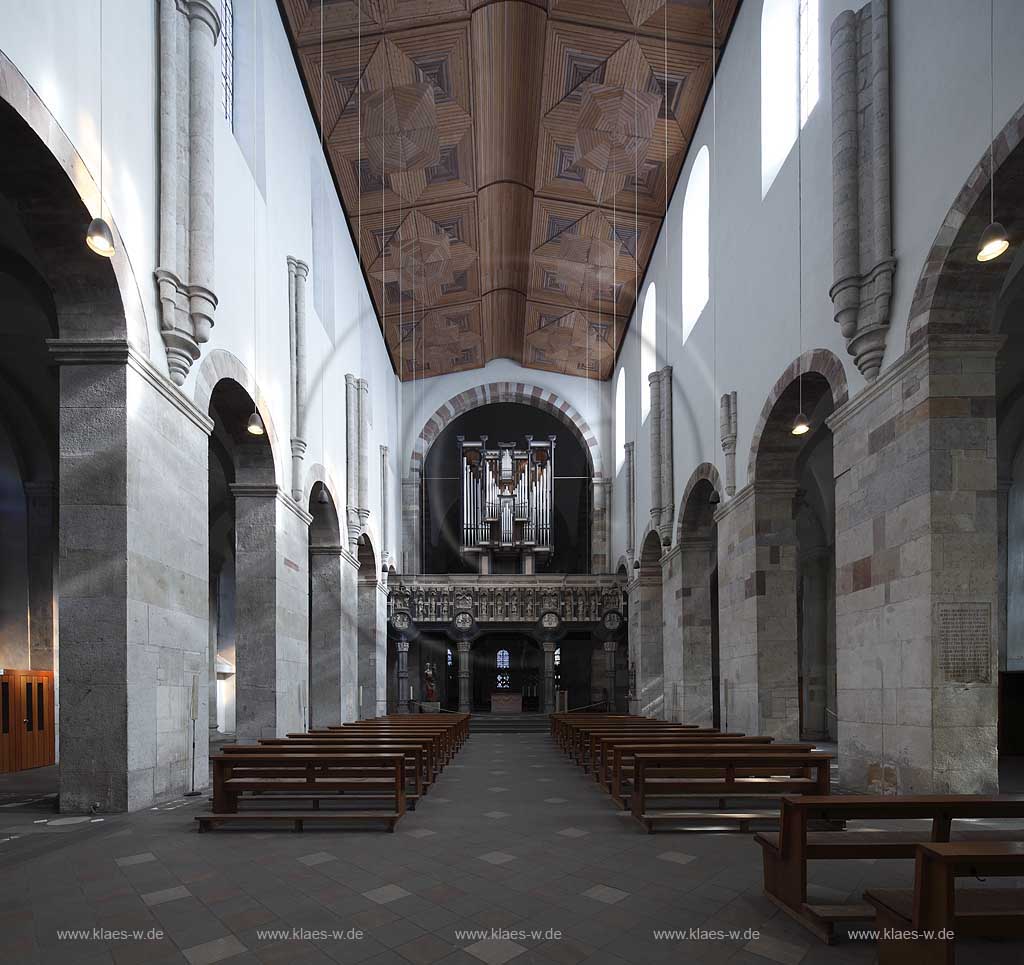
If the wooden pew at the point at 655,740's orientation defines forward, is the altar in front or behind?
in front

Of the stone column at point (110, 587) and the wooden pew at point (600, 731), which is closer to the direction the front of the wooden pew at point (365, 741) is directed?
the wooden pew

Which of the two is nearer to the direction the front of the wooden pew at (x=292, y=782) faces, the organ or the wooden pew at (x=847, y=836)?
the organ

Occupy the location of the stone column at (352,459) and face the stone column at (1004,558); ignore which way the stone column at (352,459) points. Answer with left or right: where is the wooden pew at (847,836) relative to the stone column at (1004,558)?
right

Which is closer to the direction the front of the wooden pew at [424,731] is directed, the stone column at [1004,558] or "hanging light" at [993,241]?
the stone column

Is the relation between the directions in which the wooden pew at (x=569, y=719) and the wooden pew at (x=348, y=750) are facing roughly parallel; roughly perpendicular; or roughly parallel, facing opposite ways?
roughly parallel

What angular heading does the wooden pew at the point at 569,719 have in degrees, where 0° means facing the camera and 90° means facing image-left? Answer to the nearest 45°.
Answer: approximately 180°

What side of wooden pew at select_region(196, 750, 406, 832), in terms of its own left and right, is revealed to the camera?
back

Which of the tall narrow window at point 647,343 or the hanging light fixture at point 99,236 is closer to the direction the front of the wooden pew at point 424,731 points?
the tall narrow window

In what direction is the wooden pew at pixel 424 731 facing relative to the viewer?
away from the camera

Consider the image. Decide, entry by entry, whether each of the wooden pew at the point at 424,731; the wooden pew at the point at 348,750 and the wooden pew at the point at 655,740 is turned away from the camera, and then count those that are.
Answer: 3

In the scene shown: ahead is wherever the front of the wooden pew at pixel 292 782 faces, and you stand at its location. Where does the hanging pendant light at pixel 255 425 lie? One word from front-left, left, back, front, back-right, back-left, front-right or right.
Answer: front

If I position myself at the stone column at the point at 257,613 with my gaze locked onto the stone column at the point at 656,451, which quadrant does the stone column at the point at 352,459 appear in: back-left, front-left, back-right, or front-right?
front-left

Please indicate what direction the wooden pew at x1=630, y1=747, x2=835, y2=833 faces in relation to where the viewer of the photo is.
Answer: facing away from the viewer

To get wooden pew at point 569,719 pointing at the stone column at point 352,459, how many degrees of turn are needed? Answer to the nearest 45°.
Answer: approximately 45° to its left
